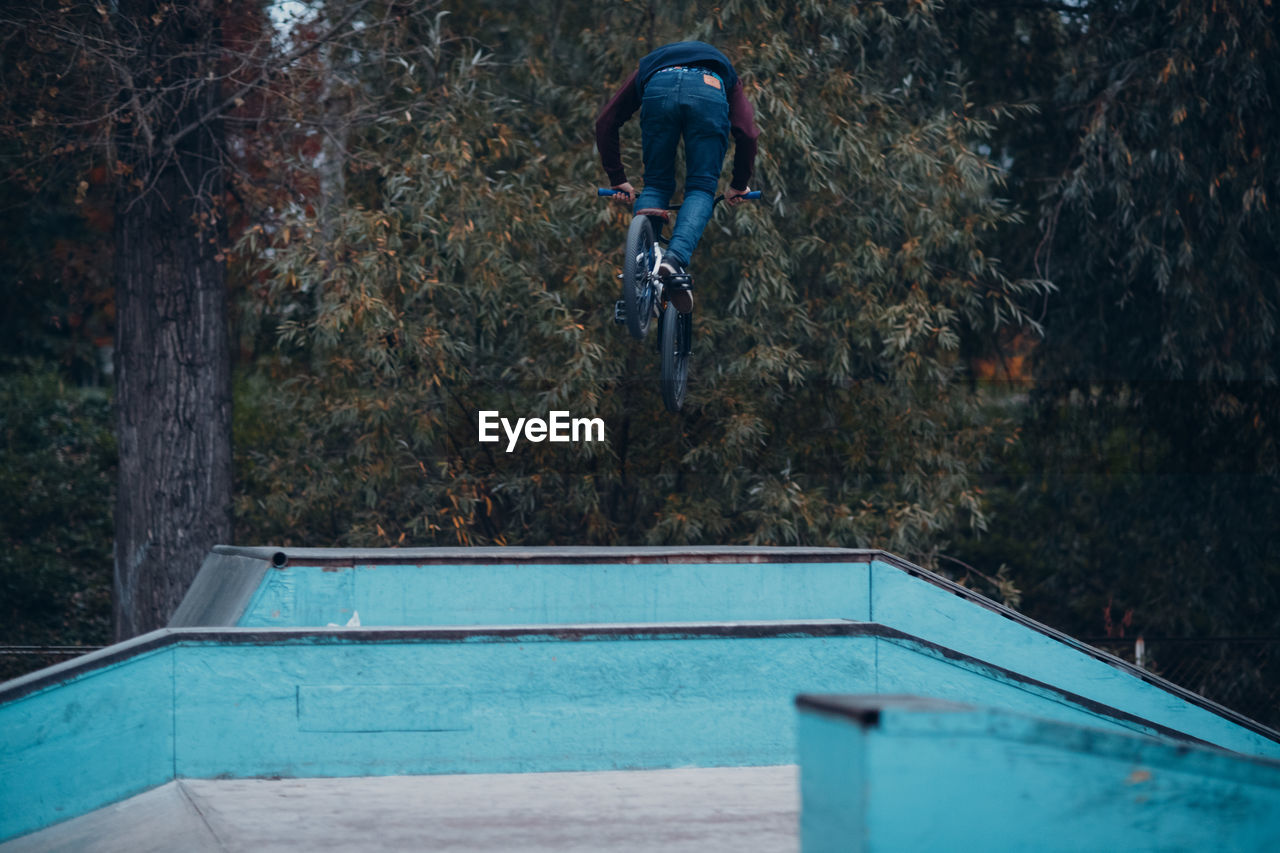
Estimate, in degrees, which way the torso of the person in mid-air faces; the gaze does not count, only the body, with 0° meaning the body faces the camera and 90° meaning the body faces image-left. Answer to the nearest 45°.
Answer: approximately 180°

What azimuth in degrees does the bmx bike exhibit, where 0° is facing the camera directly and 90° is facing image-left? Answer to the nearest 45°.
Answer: approximately 180°

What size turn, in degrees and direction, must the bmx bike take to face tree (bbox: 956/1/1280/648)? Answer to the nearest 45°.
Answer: approximately 45° to its right
